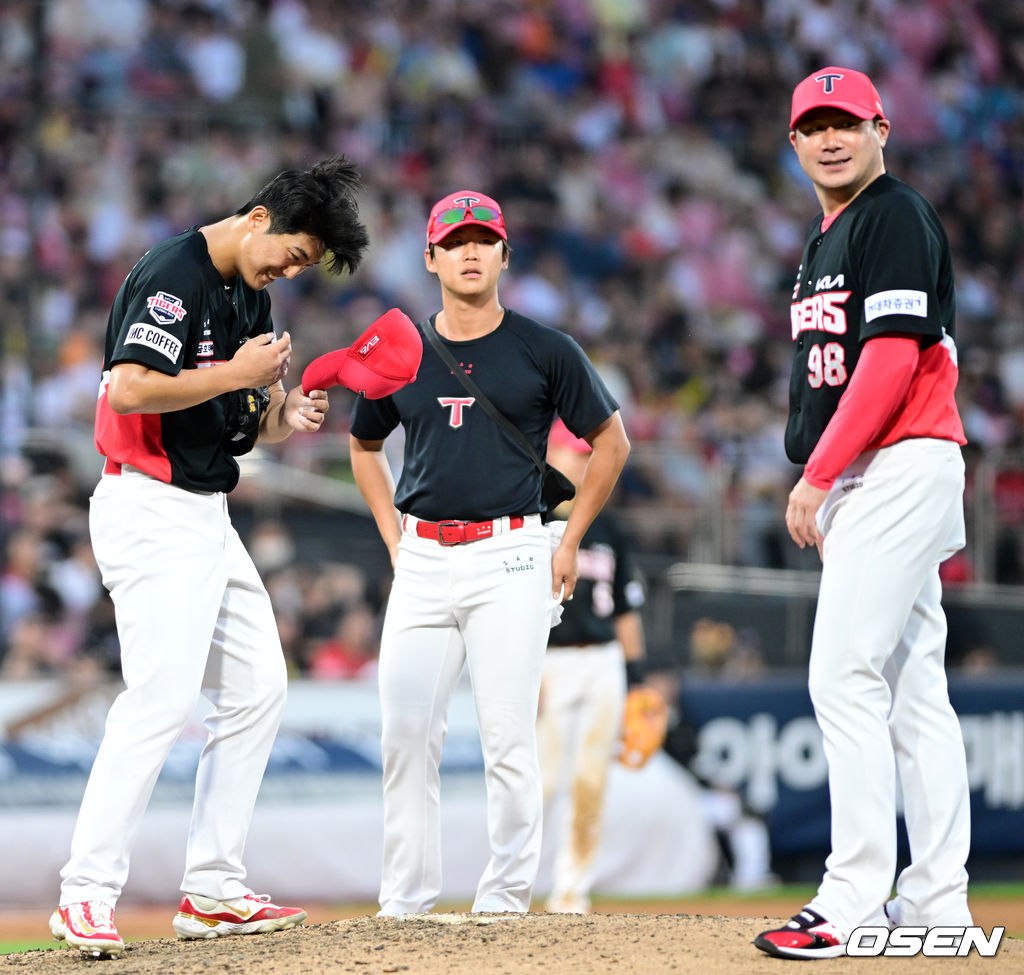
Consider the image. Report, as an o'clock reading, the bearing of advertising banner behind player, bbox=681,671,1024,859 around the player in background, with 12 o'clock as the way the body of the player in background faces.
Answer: The advertising banner behind player is roughly at 7 o'clock from the player in background.

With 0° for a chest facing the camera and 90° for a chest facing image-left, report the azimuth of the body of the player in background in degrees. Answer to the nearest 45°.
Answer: approximately 0°

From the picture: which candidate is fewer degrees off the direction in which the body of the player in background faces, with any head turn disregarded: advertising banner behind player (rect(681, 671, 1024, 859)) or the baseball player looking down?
the baseball player looking down

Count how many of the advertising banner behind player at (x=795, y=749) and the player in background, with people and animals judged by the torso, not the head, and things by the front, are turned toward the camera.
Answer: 2

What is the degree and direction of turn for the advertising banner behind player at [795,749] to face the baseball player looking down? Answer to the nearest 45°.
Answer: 0° — it already faces them
